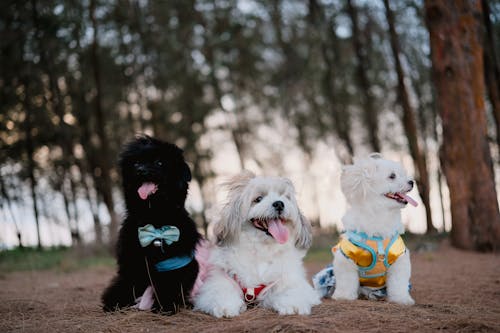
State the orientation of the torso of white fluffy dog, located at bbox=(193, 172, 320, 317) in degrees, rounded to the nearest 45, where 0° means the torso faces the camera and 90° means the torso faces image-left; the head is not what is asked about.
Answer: approximately 0°

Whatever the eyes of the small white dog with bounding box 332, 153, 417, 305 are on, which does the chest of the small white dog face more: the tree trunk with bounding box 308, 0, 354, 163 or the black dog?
the black dog

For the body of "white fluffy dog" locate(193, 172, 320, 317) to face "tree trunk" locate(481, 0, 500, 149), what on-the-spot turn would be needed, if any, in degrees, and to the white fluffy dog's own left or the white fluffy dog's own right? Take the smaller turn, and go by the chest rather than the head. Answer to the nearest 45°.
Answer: approximately 135° to the white fluffy dog's own left

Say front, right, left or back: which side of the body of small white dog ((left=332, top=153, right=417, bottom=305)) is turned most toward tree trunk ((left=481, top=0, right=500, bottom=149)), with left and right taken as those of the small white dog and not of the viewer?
back

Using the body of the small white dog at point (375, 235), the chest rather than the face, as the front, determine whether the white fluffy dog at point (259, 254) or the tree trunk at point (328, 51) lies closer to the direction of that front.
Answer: the white fluffy dog

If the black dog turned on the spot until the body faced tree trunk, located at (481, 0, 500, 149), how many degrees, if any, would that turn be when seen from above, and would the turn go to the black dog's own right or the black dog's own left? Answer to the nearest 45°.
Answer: approximately 135° to the black dog's own left

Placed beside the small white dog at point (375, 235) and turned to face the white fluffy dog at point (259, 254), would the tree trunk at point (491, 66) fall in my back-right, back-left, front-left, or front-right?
back-right

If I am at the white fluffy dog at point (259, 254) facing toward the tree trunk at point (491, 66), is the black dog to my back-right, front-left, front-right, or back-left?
back-left

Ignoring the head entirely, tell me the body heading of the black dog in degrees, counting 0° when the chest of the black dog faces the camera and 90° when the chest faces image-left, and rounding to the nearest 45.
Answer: approximately 0°

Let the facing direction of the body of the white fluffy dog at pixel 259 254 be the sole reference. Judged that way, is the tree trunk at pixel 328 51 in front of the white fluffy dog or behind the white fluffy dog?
behind
